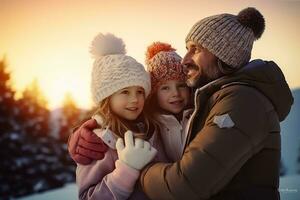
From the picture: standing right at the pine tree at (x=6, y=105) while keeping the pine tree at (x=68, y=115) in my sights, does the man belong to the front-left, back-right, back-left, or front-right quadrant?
front-right

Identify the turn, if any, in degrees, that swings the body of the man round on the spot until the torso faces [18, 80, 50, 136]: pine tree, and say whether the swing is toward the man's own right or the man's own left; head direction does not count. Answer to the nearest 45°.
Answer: approximately 45° to the man's own right

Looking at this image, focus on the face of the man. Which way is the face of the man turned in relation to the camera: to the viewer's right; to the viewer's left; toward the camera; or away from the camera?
to the viewer's left

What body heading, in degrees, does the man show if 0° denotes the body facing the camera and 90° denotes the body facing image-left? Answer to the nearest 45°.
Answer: approximately 90°

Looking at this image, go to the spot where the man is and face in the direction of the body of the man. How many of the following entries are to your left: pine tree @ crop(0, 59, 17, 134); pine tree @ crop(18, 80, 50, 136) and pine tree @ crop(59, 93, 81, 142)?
0

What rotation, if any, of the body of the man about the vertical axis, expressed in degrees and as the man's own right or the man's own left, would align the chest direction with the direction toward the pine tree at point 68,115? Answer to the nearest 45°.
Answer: approximately 45° to the man's own right
